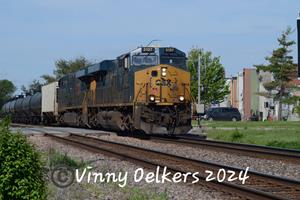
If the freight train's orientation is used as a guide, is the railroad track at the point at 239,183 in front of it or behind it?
in front

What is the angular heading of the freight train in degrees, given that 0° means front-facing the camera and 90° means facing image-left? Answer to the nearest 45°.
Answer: approximately 315°

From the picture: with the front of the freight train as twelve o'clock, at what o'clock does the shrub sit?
The shrub is roughly at 2 o'clock from the freight train.
